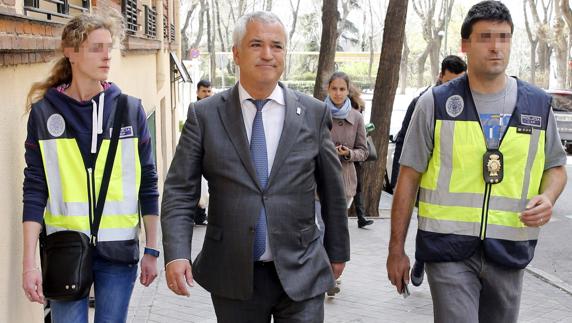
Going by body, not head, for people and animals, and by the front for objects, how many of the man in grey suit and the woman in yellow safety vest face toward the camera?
2

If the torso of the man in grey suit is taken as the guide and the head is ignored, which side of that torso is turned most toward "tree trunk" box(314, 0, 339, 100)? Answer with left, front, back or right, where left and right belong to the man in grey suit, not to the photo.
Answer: back

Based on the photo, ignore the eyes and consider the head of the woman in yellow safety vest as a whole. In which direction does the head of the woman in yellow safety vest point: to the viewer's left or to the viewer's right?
to the viewer's right

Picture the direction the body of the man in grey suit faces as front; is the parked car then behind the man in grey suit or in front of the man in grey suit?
behind

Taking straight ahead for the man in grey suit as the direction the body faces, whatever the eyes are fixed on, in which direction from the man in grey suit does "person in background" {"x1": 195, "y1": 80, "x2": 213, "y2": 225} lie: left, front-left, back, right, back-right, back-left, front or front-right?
back

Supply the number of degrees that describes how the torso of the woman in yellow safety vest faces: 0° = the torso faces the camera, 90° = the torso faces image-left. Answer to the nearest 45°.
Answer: approximately 0°

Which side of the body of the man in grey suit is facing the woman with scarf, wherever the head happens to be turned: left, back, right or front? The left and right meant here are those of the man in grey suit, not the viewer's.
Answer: back

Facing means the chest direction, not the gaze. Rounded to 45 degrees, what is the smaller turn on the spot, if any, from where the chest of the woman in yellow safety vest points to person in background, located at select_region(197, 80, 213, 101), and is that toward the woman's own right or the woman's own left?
approximately 180°

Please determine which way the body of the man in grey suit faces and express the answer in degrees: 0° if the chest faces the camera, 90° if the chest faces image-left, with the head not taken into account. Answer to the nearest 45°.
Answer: approximately 0°
